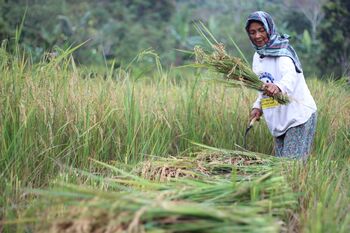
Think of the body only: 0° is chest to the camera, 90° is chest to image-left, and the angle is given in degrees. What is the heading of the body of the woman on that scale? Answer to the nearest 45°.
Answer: approximately 45°

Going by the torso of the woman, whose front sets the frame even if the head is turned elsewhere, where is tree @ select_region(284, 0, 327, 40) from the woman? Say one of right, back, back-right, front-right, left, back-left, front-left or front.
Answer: back-right

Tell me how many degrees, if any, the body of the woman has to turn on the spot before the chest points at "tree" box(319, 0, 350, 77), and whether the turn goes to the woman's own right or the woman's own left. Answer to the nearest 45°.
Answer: approximately 135° to the woman's own right

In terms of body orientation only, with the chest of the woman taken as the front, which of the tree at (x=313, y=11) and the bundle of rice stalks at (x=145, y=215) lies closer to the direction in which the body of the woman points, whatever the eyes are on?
the bundle of rice stalks
